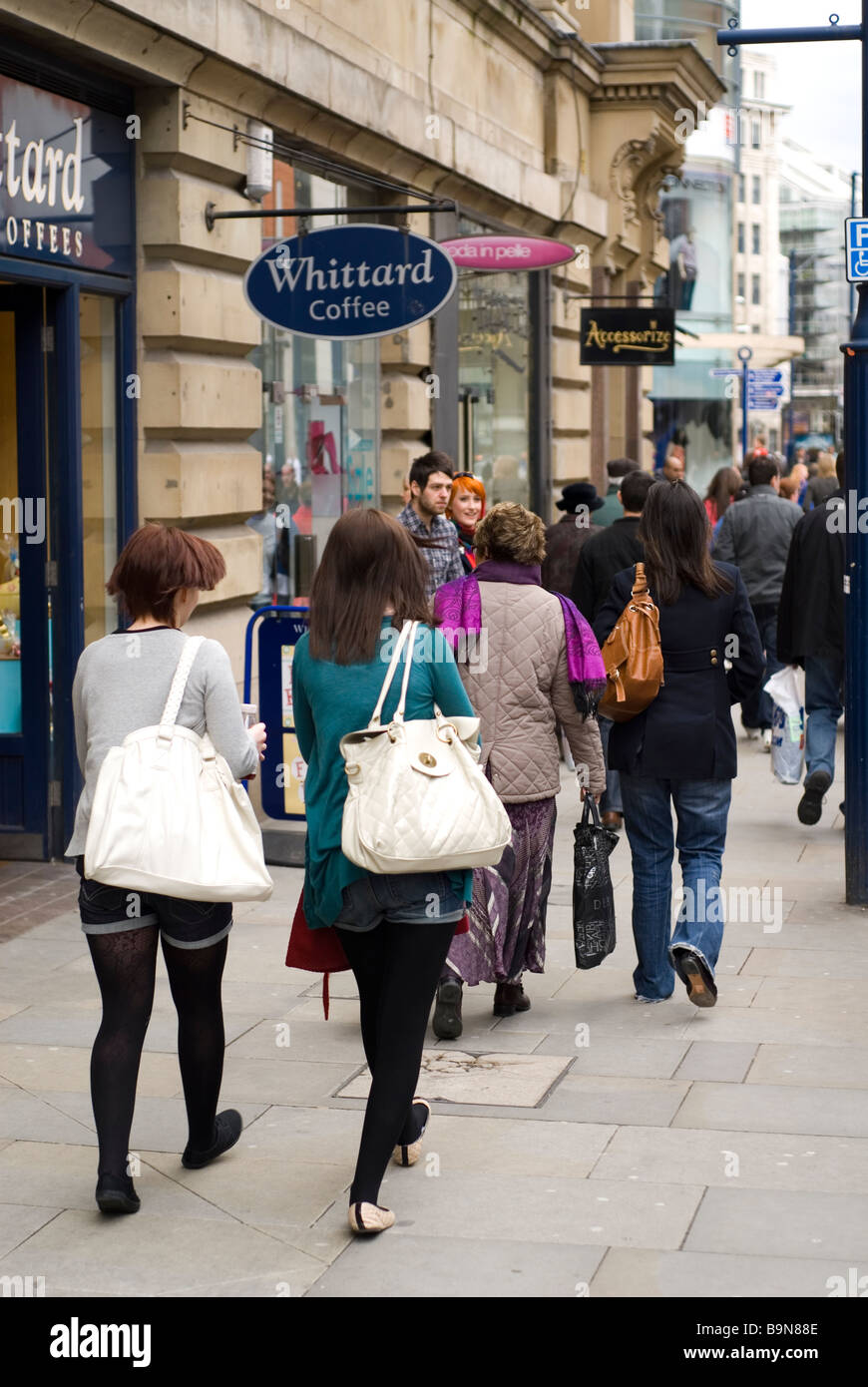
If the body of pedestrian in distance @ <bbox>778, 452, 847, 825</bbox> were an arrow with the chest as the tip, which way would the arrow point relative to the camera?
away from the camera

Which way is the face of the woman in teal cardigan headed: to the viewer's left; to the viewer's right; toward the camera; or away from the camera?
away from the camera

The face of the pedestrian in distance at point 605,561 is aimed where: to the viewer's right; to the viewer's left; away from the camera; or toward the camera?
away from the camera

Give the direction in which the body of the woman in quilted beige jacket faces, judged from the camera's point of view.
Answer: away from the camera

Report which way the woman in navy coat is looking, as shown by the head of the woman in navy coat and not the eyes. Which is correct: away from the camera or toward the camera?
away from the camera

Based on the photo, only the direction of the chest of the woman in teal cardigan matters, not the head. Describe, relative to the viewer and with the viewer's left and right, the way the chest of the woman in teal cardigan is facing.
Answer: facing away from the viewer

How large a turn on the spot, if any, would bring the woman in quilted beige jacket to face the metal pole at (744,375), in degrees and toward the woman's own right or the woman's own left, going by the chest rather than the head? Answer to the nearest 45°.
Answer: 0° — they already face it

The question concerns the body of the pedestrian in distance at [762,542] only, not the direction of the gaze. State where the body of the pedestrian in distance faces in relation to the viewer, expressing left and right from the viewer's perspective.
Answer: facing away from the viewer

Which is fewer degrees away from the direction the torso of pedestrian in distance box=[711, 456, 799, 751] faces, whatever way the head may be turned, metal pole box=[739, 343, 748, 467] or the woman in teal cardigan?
the metal pole

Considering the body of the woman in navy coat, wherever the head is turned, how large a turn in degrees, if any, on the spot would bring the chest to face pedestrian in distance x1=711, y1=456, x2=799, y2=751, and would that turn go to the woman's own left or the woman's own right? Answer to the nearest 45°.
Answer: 0° — they already face them

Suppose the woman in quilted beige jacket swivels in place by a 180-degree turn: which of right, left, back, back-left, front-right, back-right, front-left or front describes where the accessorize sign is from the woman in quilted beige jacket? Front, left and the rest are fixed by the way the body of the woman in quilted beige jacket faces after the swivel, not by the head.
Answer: back

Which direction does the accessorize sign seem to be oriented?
toward the camera

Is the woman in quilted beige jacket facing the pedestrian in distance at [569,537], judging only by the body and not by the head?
yes

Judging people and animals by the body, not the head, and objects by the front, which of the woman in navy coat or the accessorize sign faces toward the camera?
the accessorize sign

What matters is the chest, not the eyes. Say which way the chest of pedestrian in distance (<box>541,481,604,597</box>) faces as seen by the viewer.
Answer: away from the camera

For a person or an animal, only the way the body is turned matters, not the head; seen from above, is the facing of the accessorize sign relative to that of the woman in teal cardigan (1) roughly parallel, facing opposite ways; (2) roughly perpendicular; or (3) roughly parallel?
roughly parallel, facing opposite ways

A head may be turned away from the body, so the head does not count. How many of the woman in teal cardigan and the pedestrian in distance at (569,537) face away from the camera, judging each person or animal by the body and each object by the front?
2

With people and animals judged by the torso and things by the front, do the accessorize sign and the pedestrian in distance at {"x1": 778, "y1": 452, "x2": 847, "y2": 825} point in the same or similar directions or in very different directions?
very different directions

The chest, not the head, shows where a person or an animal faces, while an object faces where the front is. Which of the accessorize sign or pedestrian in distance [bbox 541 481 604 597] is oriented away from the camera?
the pedestrian in distance
